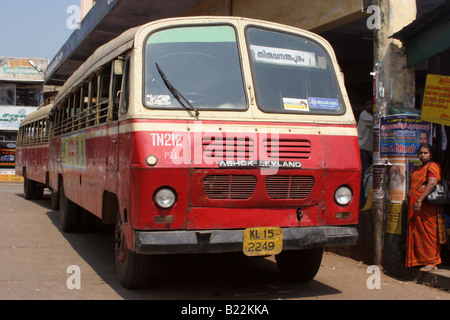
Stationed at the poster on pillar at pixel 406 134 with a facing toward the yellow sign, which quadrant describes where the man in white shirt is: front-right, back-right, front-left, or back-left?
back-left

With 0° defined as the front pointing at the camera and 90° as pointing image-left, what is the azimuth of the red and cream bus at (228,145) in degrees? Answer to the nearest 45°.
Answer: approximately 315°

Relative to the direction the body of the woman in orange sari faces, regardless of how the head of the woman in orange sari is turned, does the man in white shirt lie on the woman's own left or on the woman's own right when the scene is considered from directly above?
on the woman's own right

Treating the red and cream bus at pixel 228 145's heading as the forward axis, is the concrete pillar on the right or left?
on its left

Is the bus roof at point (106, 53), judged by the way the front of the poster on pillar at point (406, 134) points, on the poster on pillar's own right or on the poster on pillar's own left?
on the poster on pillar's own right

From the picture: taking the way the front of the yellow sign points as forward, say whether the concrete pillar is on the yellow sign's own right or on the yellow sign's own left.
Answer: on the yellow sign's own right

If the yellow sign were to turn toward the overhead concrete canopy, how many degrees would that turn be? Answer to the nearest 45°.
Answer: approximately 135° to its right

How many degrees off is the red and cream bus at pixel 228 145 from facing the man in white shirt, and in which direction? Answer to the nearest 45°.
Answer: approximately 90° to its left

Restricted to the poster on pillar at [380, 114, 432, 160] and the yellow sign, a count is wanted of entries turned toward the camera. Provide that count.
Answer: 2

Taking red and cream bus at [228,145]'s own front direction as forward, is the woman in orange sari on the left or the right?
on its left
